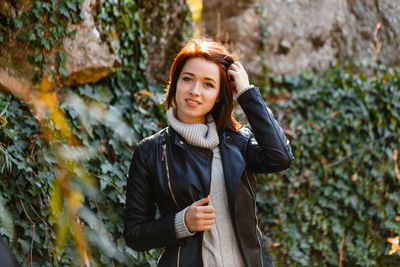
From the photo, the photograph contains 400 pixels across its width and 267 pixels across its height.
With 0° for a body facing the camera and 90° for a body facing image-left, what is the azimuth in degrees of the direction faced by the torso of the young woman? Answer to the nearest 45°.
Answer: approximately 0°
